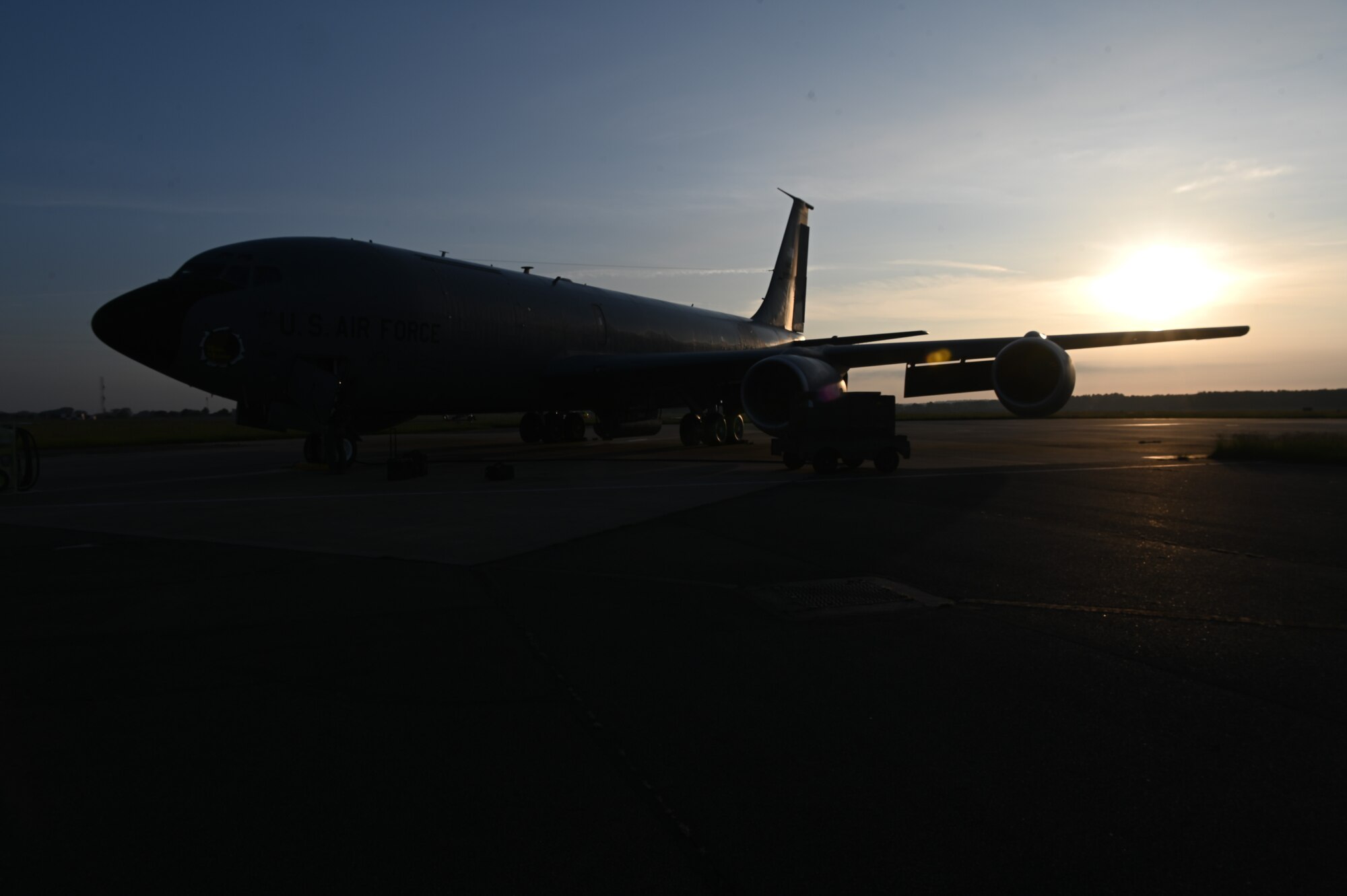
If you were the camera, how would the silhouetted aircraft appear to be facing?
facing the viewer and to the left of the viewer

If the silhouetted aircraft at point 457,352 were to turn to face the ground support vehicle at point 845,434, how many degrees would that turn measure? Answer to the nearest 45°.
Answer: approximately 135° to its left
